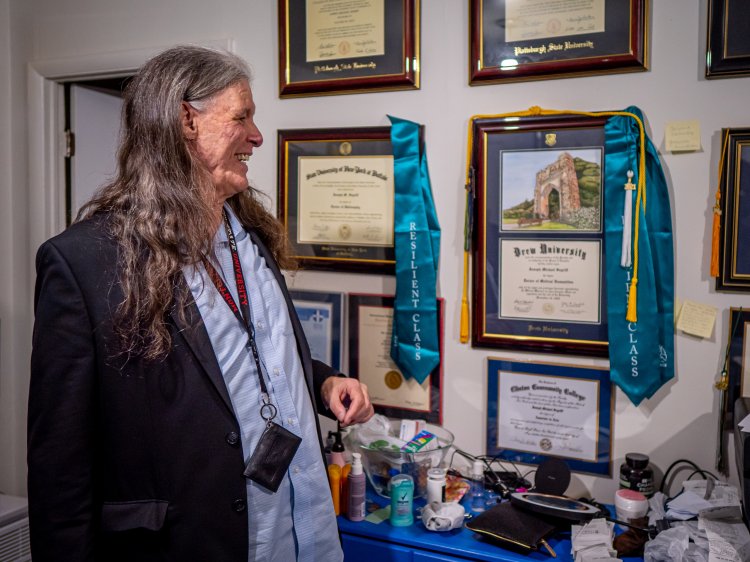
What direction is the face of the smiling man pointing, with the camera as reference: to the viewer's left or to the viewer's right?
to the viewer's right

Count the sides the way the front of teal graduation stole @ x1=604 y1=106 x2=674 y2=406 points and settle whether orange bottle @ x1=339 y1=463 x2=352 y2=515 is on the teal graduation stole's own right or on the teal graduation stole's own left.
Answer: on the teal graduation stole's own right

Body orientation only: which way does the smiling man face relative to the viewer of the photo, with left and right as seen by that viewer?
facing the viewer and to the right of the viewer
